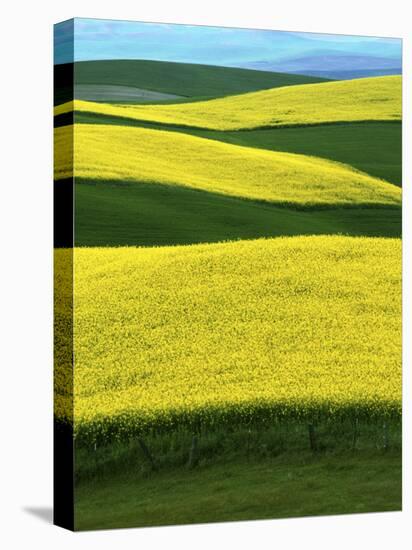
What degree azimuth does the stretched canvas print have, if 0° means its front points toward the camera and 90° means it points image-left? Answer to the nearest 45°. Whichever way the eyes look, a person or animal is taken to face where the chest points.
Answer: approximately 315°
